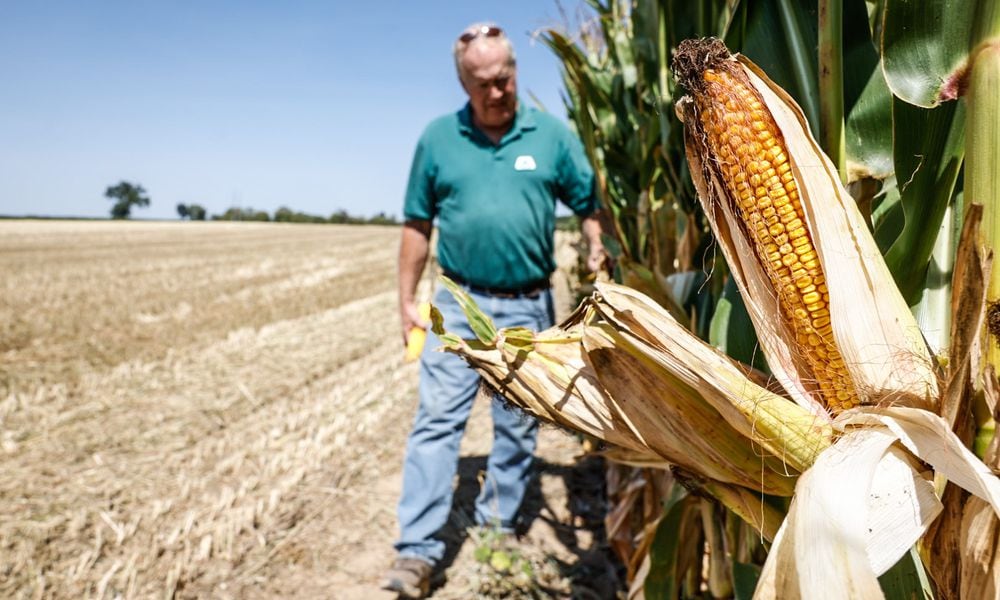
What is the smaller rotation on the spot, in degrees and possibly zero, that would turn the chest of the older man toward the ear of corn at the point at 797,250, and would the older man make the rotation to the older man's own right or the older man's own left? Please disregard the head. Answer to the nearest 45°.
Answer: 0° — they already face it

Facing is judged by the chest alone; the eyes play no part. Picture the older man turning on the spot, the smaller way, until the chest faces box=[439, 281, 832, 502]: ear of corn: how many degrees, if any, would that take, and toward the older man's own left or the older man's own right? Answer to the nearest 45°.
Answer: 0° — they already face it

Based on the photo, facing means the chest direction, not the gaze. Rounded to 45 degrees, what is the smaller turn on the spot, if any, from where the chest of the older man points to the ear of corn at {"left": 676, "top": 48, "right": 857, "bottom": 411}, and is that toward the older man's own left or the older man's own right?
0° — they already face it

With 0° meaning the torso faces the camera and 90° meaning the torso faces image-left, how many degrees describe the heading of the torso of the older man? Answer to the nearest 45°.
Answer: approximately 0°
